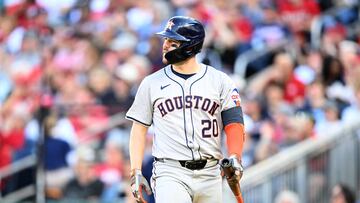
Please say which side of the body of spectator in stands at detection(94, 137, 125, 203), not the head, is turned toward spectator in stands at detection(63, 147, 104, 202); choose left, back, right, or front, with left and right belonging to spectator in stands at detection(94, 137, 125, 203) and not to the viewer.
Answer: right

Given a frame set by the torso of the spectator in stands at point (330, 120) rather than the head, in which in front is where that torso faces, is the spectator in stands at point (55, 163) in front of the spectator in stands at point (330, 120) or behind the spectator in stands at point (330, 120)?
in front

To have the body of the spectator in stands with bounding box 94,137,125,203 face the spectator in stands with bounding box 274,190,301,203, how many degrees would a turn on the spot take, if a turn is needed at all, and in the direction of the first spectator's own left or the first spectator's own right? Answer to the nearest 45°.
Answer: approximately 90° to the first spectator's own left

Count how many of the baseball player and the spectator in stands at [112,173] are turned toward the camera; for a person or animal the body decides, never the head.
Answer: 2

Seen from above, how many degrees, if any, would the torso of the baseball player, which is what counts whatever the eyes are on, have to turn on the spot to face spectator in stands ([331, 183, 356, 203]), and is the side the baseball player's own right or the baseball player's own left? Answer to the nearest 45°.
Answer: approximately 135° to the baseball player's own left

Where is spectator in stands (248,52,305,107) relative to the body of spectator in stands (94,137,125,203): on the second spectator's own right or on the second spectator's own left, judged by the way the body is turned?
on the second spectator's own left

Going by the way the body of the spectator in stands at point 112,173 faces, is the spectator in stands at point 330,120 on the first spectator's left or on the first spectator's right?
on the first spectator's left

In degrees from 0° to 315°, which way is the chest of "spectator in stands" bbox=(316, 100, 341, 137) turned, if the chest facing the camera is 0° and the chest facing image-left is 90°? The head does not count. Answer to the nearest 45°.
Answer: approximately 45°

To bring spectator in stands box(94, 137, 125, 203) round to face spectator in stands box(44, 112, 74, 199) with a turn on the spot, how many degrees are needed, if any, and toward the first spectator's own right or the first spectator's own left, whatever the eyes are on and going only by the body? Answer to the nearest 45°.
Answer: approximately 90° to the first spectator's own right
